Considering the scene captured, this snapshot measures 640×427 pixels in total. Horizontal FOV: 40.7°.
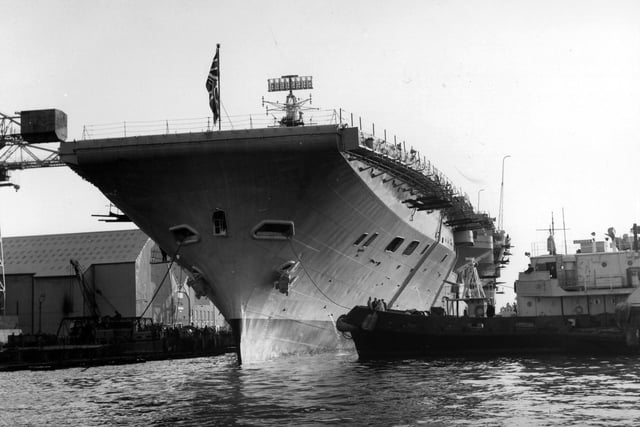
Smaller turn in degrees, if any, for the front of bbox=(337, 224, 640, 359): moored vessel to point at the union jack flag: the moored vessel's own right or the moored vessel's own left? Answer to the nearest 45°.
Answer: approximately 45° to the moored vessel's own left

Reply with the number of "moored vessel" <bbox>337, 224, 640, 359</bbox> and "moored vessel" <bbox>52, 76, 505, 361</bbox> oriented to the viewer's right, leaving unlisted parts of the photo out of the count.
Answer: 0

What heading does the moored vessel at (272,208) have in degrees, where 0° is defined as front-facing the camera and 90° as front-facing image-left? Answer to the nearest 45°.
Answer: approximately 45°

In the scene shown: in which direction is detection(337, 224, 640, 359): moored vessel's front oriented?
to the viewer's left
